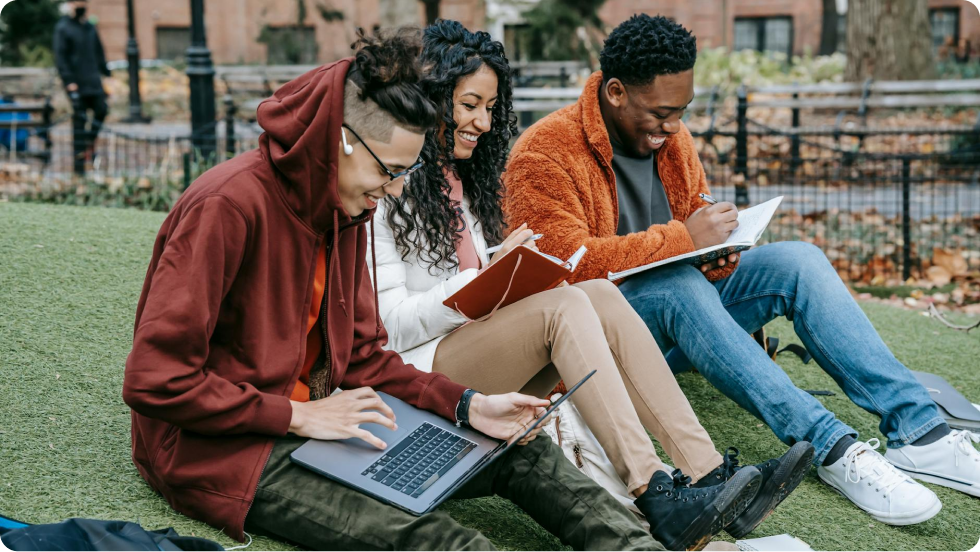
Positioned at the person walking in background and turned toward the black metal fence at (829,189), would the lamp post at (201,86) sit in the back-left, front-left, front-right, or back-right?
front-right

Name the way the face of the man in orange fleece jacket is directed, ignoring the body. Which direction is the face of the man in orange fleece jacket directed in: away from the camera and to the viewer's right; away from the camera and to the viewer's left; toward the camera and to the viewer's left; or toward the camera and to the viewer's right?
toward the camera and to the viewer's right

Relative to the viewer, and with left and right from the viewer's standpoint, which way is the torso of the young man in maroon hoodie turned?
facing the viewer and to the right of the viewer

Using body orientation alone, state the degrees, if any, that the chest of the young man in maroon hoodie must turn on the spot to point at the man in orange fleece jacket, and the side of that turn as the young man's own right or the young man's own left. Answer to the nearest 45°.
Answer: approximately 90° to the young man's own left

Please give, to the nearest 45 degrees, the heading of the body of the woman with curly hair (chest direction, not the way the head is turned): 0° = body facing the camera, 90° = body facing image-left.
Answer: approximately 315°

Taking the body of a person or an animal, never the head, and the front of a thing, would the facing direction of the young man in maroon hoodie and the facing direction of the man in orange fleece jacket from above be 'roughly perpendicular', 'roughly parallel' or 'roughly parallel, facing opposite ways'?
roughly parallel

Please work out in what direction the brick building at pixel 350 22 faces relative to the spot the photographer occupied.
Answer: facing the viewer

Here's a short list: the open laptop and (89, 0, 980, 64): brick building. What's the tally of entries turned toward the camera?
1

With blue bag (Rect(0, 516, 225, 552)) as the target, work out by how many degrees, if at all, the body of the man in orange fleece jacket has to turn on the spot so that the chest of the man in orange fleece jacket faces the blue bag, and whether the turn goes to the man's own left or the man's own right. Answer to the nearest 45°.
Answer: approximately 90° to the man's own right
